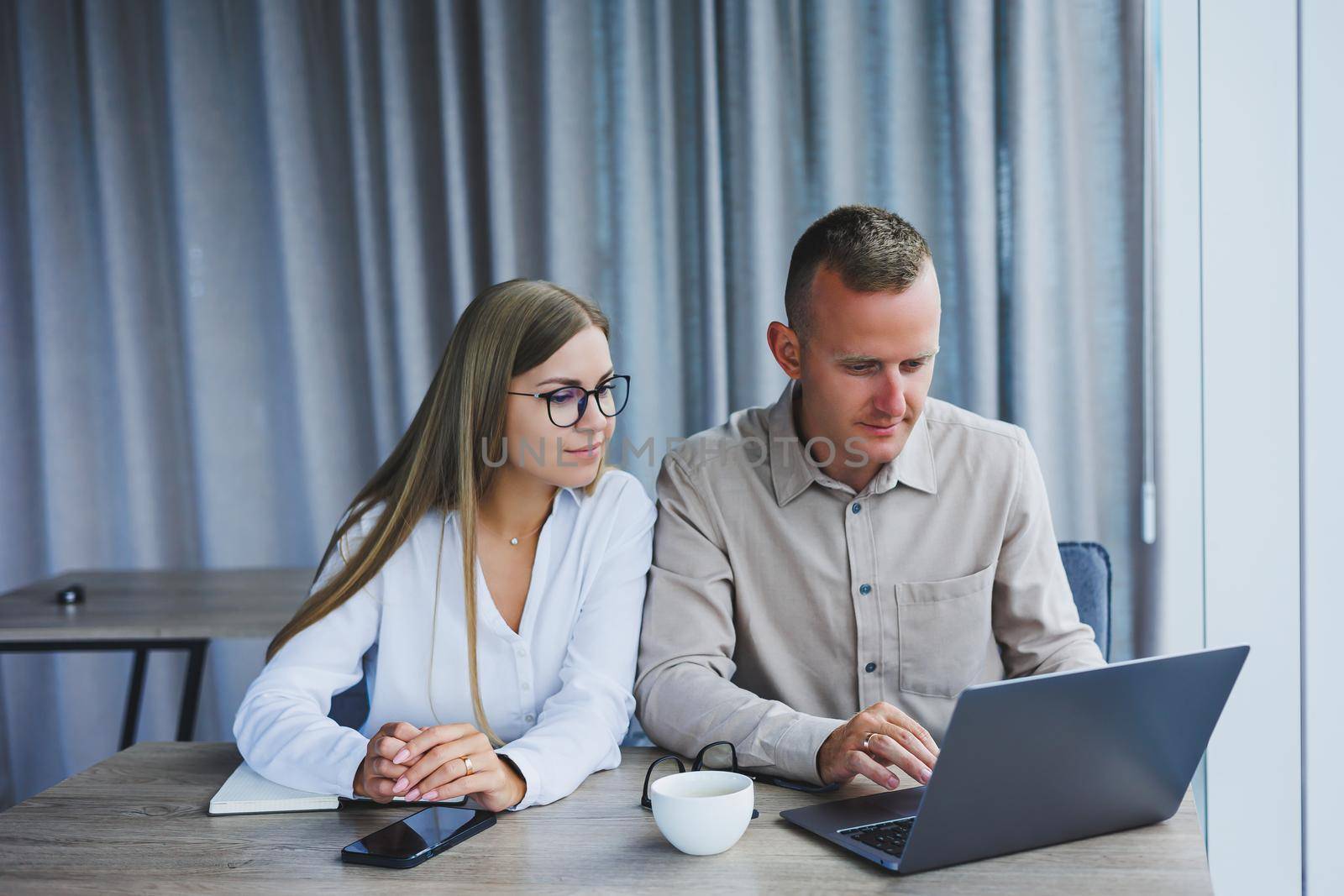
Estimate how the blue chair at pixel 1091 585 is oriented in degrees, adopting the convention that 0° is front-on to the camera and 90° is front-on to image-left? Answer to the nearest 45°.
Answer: approximately 0°

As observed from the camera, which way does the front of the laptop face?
facing away from the viewer and to the left of the viewer

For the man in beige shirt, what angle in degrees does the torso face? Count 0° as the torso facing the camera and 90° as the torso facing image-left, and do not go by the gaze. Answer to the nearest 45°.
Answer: approximately 0°
